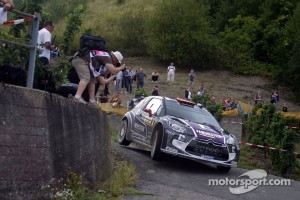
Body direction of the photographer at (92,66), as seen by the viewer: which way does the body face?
to the viewer's right

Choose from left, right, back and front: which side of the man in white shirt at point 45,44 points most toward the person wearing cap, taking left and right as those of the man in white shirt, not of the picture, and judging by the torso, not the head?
front

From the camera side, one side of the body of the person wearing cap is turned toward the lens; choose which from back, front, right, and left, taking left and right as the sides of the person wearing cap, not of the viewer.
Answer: right

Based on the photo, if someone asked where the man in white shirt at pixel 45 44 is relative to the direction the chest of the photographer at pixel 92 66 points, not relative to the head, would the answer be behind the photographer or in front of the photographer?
behind

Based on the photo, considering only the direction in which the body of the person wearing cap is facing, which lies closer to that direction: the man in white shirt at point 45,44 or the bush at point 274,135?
the bush

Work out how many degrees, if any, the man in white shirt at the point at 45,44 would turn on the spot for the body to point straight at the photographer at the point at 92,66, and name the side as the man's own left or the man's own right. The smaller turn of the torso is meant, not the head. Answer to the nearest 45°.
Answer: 0° — they already face them

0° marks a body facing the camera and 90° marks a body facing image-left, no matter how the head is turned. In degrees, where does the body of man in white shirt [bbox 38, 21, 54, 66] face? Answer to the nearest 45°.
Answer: approximately 270°

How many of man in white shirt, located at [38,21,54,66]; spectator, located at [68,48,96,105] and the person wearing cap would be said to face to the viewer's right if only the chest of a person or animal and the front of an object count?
3

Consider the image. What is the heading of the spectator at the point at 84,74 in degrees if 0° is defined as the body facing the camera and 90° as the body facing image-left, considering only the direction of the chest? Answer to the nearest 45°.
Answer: approximately 270°
